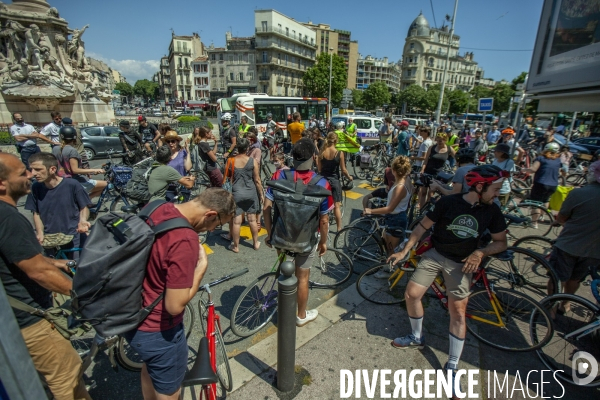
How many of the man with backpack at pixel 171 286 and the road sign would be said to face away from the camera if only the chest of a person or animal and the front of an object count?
0

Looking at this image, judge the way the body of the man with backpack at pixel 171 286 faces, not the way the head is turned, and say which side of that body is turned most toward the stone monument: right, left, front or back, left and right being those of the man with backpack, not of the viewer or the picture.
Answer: left

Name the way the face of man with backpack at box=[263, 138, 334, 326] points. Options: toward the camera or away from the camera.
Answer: away from the camera

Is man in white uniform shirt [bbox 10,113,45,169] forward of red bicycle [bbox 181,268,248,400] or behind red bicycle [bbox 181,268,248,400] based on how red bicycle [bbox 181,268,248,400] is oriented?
forward

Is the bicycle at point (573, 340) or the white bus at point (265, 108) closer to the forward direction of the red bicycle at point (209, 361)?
the white bus

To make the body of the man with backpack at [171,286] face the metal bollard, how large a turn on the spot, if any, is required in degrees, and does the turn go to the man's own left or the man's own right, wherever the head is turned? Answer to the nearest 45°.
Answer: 0° — they already face it

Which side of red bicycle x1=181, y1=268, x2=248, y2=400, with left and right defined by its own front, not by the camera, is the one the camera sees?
back

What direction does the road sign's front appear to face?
toward the camera

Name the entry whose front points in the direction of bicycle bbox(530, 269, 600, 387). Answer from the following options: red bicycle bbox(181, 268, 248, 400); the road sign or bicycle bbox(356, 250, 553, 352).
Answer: the road sign

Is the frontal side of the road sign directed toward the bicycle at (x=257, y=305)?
yes

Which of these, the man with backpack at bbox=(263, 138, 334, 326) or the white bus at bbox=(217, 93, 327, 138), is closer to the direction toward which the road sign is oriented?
the man with backpack

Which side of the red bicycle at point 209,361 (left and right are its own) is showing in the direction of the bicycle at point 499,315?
right

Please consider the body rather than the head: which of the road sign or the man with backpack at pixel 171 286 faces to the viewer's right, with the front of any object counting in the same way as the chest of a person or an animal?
the man with backpack

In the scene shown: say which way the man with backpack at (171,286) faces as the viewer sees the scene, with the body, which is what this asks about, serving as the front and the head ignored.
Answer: to the viewer's right

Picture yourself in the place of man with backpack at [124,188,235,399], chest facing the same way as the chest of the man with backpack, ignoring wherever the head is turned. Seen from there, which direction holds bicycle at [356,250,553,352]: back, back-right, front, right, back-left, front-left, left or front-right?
front
